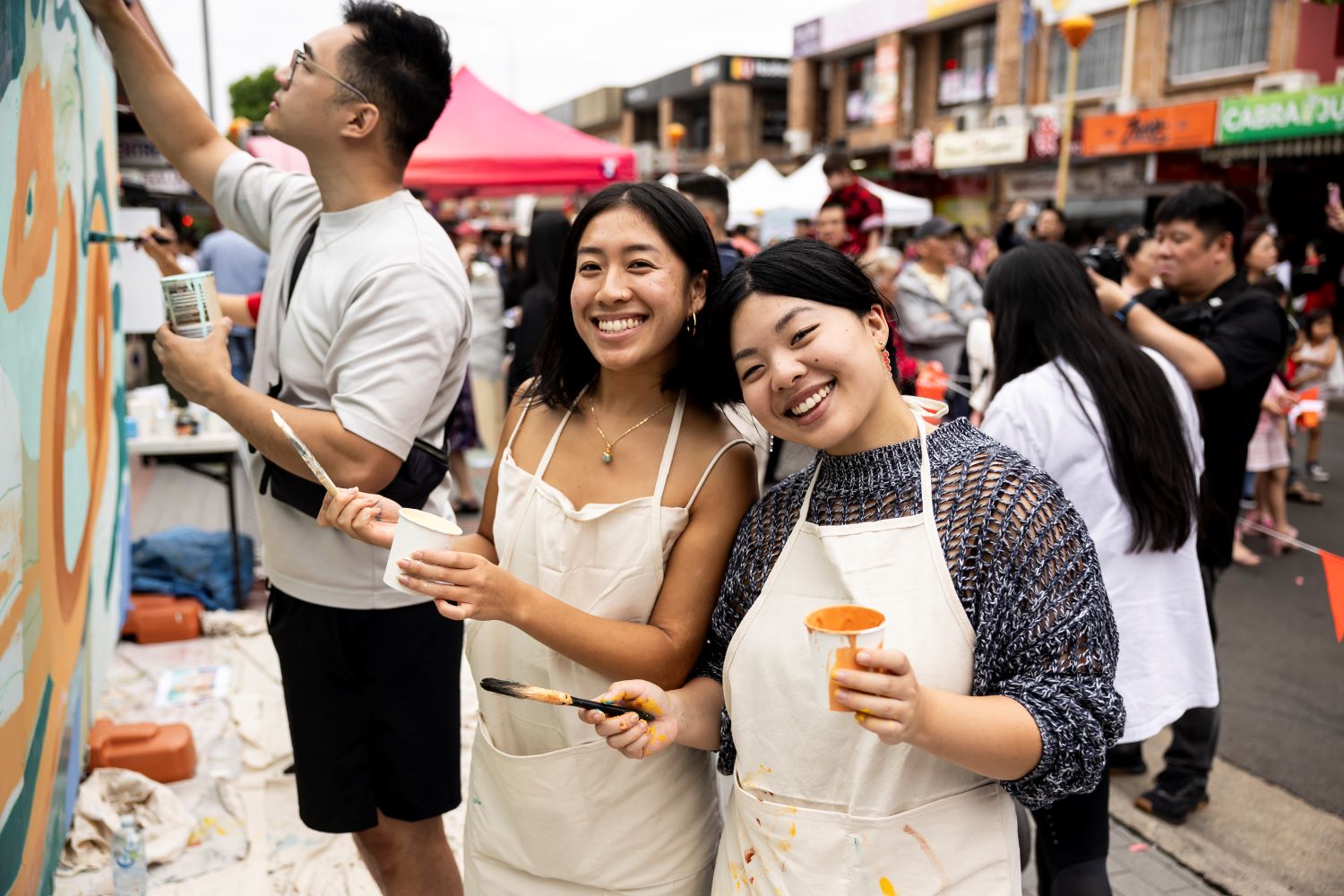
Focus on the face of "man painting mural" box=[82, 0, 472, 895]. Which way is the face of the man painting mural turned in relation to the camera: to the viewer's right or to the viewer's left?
to the viewer's left

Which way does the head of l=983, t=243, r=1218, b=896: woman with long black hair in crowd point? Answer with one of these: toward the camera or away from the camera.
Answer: away from the camera

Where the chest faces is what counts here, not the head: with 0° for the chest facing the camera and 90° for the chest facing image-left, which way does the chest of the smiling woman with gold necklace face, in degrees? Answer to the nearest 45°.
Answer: approximately 45°

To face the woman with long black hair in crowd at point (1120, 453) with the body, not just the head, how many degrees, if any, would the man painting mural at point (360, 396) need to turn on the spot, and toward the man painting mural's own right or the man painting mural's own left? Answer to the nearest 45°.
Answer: approximately 180°

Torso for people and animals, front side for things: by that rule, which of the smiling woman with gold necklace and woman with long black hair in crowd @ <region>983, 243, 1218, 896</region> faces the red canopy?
the woman with long black hair in crowd

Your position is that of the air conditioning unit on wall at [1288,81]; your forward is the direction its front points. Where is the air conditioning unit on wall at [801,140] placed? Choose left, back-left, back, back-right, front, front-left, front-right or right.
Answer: right

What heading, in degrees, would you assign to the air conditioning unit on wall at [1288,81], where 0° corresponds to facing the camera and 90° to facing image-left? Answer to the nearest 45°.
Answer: approximately 45°

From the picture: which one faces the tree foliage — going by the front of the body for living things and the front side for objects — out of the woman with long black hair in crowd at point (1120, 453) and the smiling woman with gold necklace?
the woman with long black hair in crowd

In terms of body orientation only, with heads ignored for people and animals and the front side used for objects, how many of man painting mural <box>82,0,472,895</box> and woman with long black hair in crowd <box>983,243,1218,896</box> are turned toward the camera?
0

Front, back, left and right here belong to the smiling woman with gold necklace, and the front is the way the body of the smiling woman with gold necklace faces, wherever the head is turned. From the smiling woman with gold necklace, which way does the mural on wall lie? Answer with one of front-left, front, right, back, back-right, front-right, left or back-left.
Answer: right

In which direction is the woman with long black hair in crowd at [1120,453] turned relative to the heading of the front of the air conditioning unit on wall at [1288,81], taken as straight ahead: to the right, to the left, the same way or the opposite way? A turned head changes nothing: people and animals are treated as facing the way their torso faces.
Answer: to the right

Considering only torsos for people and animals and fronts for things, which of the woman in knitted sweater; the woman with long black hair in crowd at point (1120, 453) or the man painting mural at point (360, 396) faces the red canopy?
the woman with long black hair in crowd
